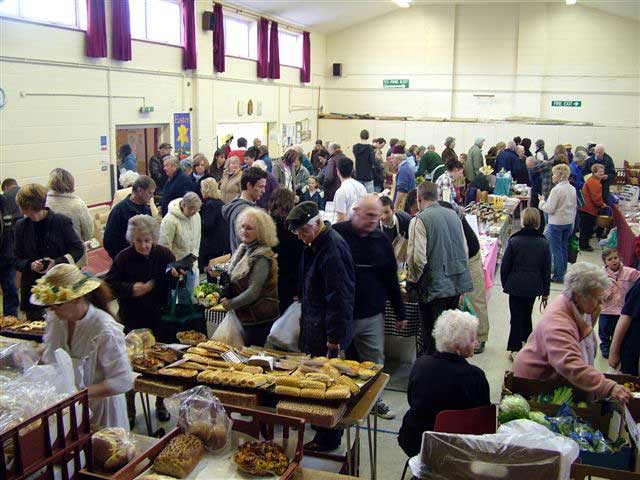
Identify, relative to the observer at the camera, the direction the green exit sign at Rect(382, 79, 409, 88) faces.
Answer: facing the viewer

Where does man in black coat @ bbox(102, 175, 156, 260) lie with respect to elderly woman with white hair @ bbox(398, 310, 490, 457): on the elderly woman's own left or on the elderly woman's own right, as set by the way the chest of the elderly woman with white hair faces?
on the elderly woman's own left

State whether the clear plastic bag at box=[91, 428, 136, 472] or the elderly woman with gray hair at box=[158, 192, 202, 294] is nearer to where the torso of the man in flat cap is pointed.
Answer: the clear plastic bag

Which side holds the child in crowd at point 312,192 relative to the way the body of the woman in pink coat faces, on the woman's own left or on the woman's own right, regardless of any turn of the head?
on the woman's own left

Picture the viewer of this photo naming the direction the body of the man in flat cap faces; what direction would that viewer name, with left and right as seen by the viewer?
facing the viewer and to the left of the viewer

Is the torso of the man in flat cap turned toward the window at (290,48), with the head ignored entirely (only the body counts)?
no

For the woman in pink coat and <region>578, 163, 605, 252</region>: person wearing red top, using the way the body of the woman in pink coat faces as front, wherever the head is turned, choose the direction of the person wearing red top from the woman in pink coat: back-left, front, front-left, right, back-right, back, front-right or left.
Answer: left

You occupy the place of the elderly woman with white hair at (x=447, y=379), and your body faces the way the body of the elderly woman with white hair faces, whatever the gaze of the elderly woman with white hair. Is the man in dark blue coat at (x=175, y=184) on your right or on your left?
on your left

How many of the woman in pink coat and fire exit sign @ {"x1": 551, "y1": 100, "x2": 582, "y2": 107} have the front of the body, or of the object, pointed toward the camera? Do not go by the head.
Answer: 1

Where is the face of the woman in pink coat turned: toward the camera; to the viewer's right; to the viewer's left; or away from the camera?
to the viewer's right

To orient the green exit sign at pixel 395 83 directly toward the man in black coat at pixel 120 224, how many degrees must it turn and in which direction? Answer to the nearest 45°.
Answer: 0° — it already faces them

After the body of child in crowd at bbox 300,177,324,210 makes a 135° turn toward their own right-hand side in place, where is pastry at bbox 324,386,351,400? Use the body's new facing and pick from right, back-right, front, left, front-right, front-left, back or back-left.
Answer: back-left

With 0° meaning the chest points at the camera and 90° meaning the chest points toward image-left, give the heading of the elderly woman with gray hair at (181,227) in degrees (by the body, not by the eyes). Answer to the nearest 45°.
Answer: approximately 315°

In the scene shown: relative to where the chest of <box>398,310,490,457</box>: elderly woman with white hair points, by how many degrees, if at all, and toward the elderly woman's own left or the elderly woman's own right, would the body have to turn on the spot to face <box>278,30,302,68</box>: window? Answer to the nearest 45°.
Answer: approximately 45° to the elderly woman's own left

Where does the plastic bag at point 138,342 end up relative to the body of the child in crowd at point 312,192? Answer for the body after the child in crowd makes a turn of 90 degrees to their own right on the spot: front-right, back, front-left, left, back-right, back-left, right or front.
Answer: left

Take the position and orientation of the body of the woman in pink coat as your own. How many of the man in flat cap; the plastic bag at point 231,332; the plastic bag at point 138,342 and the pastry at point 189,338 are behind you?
4

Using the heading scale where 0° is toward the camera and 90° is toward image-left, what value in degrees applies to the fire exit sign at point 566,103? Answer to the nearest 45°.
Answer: approximately 0°

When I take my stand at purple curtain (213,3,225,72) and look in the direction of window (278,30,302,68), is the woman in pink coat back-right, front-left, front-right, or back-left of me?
back-right

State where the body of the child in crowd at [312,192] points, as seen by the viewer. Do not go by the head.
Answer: toward the camera
